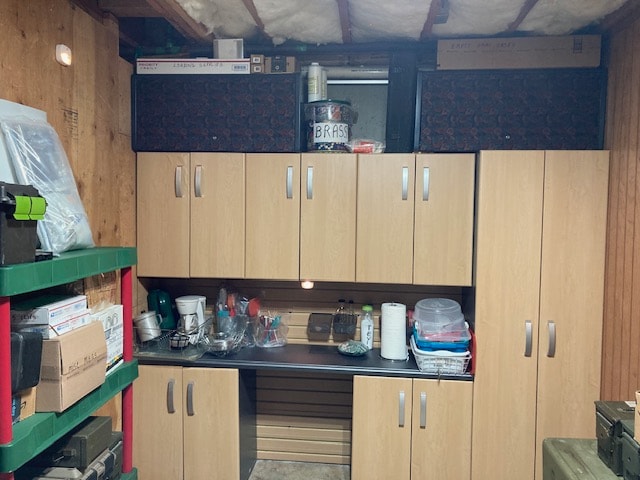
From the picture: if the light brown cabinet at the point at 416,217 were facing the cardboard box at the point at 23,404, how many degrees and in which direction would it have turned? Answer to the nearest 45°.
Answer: approximately 45° to its right

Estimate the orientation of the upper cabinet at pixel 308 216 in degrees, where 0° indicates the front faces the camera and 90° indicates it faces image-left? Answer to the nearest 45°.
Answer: approximately 0°

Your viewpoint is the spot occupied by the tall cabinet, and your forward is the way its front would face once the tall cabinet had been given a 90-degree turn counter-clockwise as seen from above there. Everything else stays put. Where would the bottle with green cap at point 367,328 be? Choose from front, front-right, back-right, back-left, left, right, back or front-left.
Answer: back

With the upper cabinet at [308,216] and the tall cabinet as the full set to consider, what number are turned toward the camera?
2

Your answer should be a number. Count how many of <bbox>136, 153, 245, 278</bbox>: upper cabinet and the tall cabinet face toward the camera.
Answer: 2

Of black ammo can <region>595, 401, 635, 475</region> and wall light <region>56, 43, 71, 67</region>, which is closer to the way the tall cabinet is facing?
the black ammo can
